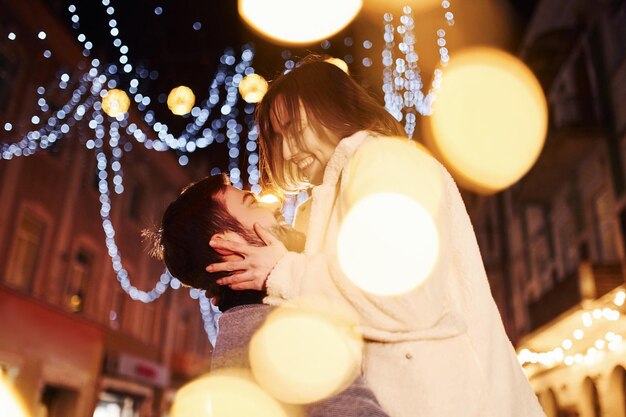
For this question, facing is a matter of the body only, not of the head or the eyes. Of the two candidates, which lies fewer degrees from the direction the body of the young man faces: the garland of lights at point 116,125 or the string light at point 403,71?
the string light

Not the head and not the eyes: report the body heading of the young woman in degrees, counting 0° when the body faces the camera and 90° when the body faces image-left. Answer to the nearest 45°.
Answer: approximately 90°

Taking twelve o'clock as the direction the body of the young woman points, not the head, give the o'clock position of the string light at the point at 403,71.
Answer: The string light is roughly at 3 o'clock from the young woman.

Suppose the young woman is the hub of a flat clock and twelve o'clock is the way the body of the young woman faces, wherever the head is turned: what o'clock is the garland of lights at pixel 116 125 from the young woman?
The garland of lights is roughly at 2 o'clock from the young woman.

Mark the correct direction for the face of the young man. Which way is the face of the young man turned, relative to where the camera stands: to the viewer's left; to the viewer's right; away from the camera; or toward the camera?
to the viewer's right

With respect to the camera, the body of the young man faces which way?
to the viewer's right
